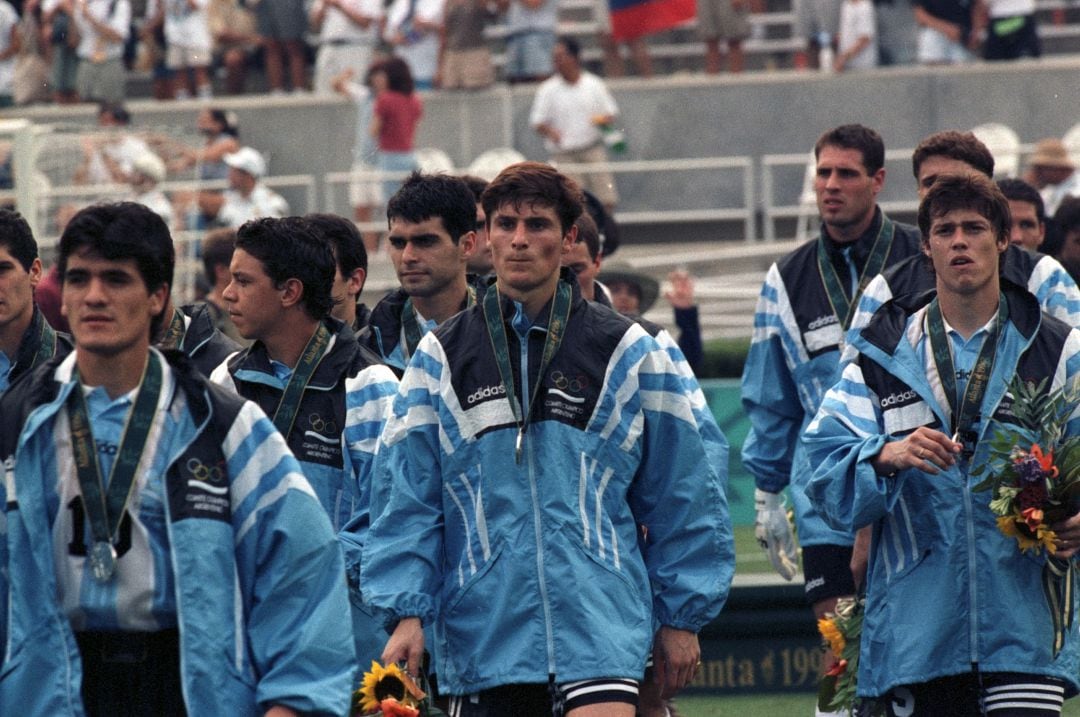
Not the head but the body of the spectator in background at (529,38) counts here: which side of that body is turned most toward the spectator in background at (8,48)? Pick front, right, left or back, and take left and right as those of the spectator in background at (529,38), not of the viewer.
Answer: right

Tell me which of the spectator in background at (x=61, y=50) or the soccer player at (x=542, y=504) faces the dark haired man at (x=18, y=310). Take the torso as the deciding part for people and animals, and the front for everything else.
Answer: the spectator in background

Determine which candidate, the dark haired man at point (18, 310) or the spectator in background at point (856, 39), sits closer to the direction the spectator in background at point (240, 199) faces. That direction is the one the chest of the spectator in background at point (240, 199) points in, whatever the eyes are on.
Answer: the dark haired man

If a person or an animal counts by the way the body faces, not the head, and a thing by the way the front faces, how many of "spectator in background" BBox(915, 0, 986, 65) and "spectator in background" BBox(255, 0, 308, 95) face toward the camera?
2

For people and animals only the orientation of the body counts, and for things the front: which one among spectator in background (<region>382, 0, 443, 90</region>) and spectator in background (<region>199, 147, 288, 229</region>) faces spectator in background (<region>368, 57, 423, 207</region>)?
spectator in background (<region>382, 0, 443, 90</region>)

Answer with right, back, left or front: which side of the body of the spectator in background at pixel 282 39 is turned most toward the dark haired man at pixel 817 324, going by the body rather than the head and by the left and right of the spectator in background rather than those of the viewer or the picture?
front

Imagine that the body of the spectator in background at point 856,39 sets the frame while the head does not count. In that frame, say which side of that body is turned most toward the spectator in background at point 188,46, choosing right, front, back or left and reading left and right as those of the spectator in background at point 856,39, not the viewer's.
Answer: right

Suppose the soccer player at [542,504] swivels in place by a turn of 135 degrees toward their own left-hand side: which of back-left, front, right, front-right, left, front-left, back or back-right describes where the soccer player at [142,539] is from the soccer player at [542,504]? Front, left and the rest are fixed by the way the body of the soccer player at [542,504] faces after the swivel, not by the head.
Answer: back

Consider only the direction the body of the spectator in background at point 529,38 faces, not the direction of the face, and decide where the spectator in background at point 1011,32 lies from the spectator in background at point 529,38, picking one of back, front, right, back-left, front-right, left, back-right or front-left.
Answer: left

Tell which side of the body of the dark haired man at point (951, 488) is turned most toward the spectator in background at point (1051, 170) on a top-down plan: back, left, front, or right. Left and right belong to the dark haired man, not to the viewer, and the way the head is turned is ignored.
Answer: back

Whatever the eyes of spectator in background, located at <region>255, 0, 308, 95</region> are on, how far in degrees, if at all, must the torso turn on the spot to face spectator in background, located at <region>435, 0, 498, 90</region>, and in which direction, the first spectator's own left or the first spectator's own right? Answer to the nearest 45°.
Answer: approximately 45° to the first spectator's own left
